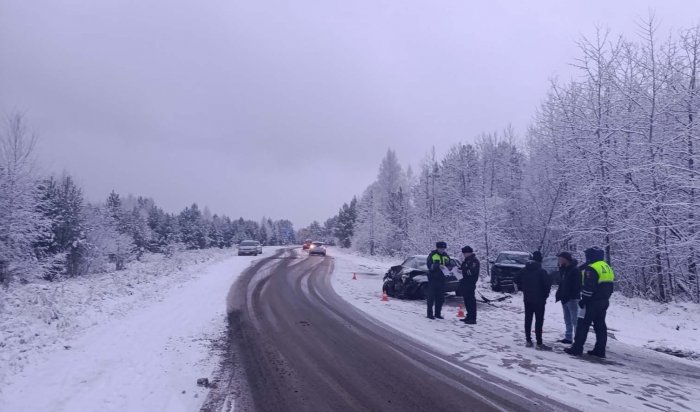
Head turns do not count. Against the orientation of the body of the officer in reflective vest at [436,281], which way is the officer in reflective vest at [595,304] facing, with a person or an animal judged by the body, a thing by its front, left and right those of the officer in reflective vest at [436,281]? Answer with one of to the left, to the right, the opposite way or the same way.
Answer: the opposite way

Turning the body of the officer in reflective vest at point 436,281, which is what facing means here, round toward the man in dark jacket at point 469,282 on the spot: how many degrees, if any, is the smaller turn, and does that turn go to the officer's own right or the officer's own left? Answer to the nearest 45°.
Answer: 0° — they already face them

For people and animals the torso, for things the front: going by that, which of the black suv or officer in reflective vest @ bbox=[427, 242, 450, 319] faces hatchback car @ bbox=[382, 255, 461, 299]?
the black suv

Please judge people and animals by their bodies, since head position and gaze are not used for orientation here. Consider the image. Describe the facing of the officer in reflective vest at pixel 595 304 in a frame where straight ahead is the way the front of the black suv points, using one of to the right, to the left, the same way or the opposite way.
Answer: to the right

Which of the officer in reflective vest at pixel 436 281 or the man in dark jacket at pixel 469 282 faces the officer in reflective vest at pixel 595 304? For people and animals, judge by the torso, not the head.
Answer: the officer in reflective vest at pixel 436 281

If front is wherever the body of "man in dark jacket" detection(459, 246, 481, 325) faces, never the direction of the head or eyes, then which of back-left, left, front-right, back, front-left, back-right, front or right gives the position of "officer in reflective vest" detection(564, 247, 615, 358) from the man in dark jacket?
back-left

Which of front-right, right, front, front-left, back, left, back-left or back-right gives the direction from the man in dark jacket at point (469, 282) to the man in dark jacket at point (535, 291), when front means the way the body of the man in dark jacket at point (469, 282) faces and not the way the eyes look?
back-left

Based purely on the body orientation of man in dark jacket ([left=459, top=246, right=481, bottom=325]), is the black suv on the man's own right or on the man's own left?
on the man's own right

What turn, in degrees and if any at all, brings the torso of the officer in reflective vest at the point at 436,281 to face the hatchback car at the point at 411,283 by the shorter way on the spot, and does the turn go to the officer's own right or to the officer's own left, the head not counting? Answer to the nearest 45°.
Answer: approximately 135° to the officer's own left

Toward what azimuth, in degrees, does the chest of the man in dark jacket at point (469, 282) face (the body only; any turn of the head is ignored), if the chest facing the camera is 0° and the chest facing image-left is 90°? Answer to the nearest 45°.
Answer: approximately 90°

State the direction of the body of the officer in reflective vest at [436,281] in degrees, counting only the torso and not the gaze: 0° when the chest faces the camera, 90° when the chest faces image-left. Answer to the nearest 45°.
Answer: approximately 315°

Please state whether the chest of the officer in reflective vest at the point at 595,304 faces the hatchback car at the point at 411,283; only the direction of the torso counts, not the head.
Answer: yes
